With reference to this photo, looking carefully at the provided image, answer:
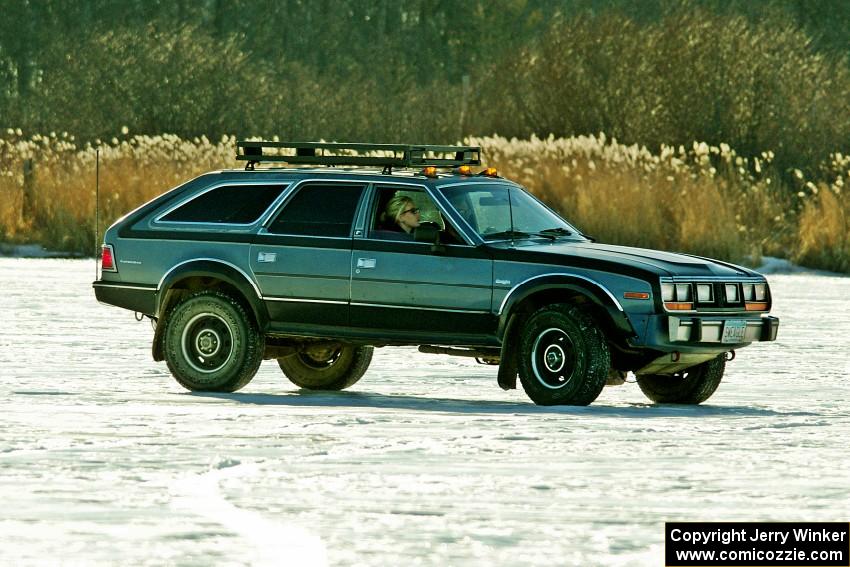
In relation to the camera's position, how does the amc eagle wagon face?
facing the viewer and to the right of the viewer
